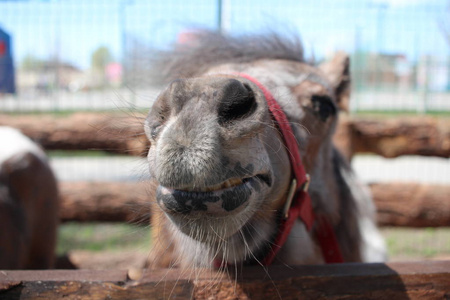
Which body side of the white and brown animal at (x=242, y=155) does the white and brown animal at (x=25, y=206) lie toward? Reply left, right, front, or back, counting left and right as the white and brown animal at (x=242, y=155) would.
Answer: right

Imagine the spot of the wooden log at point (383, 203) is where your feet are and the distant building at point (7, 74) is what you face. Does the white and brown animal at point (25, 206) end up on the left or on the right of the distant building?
left

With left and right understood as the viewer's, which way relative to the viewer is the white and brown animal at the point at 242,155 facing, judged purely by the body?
facing the viewer and to the left of the viewer

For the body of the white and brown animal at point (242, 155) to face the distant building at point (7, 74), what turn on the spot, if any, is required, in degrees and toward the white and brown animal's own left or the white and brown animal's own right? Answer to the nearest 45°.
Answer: approximately 90° to the white and brown animal's own right
